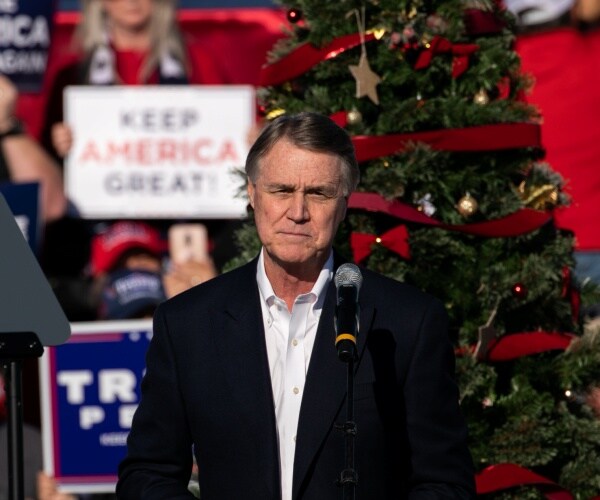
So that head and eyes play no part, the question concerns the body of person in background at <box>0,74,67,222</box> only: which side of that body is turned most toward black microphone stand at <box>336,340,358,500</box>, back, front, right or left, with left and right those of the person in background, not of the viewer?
front

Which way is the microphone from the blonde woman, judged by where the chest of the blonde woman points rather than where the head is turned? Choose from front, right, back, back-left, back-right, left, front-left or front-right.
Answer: front

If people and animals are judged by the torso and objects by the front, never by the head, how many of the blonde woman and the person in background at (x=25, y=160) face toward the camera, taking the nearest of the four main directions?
2

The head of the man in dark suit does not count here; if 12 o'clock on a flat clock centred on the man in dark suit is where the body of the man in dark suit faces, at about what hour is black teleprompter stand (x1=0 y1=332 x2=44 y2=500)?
The black teleprompter stand is roughly at 3 o'clock from the man in dark suit.

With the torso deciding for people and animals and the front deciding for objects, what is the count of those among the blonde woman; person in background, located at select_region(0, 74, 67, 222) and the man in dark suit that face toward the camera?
3

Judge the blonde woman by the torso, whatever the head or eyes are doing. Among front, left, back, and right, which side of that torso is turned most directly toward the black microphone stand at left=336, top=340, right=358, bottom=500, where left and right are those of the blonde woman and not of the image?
front

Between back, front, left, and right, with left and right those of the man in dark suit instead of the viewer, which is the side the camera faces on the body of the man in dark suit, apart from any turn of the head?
front

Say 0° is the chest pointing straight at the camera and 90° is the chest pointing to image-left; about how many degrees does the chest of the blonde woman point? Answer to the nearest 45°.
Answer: approximately 0°

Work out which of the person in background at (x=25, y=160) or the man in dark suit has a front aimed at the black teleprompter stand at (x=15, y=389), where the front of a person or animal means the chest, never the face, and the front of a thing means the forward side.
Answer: the person in background

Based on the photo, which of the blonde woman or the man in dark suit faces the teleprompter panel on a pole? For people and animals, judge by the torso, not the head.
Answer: the blonde woman

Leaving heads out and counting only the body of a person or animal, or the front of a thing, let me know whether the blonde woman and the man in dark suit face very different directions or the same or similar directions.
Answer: same or similar directions

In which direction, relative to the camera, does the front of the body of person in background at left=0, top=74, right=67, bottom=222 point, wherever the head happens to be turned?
toward the camera

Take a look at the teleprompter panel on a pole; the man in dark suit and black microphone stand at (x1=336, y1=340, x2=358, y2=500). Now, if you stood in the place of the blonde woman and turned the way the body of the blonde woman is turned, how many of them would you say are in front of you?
3

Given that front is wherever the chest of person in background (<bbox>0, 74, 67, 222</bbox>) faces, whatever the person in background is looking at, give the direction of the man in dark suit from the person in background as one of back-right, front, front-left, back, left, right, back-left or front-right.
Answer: front
